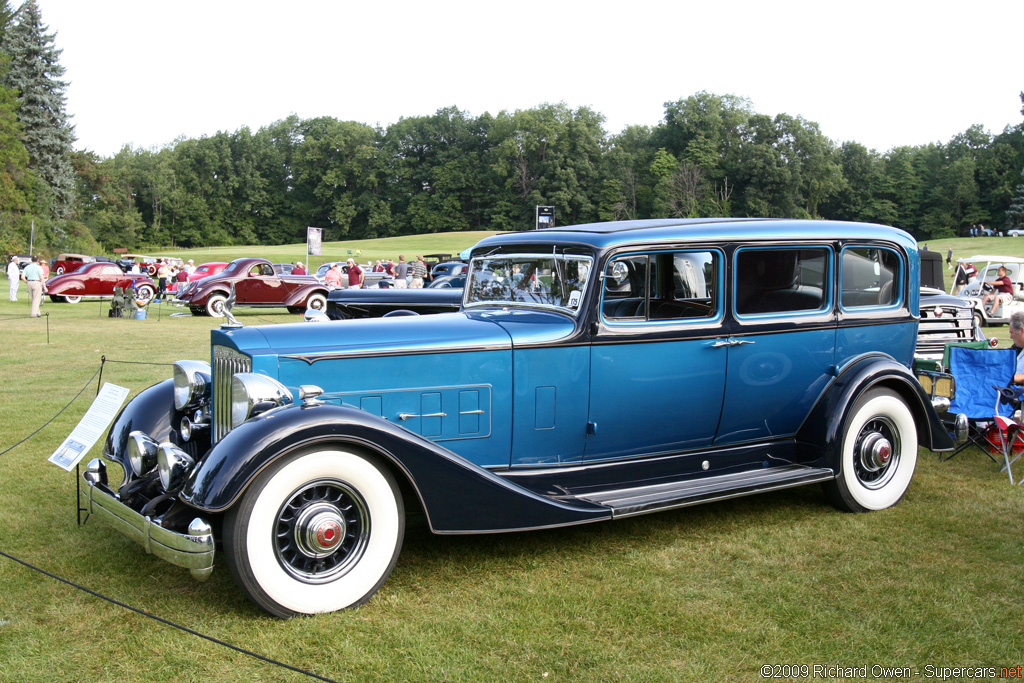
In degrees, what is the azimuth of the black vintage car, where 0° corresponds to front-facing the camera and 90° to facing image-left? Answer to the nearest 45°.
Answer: approximately 90°

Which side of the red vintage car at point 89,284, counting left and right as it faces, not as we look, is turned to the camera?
right

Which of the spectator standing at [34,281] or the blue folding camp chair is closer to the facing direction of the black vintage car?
the spectator standing
